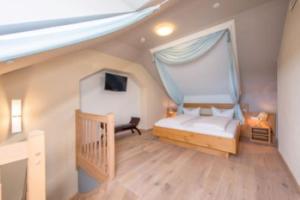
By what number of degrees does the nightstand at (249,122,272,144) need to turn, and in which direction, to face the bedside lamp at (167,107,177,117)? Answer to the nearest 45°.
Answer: approximately 45° to its right

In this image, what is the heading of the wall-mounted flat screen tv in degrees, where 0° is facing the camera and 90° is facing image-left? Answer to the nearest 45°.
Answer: approximately 315°

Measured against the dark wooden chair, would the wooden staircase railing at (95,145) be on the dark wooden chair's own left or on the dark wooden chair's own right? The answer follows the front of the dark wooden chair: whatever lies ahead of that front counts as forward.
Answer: on the dark wooden chair's own left

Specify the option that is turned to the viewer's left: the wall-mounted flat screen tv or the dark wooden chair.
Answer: the dark wooden chair

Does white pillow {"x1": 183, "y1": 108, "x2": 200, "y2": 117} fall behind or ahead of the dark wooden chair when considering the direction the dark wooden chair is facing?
behind

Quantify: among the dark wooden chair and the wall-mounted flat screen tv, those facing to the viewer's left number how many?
1

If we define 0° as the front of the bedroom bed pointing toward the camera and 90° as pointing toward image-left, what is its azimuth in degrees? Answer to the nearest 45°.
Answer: approximately 45°

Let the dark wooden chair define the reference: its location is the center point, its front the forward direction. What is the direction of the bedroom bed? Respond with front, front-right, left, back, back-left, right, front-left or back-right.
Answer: back-left

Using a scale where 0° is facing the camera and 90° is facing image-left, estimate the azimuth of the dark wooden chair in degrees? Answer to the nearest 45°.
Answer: approximately 90°
